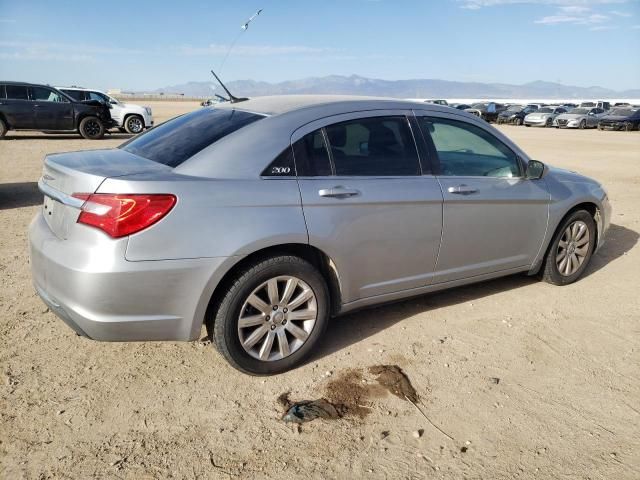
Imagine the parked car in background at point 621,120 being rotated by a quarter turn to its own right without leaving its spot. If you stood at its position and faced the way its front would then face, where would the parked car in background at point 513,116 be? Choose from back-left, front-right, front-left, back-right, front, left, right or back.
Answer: front

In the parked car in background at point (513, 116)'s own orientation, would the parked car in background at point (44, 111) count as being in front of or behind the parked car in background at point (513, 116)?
in front

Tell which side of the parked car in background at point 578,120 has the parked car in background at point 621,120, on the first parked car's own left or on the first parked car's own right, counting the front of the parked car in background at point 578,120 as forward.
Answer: on the first parked car's own left

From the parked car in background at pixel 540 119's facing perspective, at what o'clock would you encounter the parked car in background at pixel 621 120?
the parked car in background at pixel 621 120 is roughly at 9 o'clock from the parked car in background at pixel 540 119.

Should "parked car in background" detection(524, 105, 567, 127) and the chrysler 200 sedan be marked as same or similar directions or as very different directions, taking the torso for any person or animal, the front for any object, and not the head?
very different directions

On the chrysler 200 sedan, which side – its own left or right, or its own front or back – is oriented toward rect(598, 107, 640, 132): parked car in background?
front

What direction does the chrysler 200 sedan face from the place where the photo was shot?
facing away from the viewer and to the right of the viewer

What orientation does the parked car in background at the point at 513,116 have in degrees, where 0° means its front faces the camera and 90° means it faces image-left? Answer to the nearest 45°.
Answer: approximately 45°

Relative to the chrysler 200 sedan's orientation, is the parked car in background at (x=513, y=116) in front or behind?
in front

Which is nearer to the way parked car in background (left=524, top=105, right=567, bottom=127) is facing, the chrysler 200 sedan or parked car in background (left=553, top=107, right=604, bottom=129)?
the chrysler 200 sedan

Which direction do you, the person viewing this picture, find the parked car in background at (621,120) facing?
facing the viewer and to the left of the viewer

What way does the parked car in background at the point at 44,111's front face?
to the viewer's right

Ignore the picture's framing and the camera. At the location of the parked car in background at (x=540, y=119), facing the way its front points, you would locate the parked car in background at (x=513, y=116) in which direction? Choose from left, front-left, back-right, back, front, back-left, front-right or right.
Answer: right
